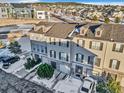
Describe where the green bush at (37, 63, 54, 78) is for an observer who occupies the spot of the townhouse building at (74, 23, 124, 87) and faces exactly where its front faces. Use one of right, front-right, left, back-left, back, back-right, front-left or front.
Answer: front-right

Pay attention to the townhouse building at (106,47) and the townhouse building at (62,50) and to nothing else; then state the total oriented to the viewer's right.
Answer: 0

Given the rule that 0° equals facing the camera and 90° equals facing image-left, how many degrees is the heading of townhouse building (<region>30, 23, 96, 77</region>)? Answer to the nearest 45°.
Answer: approximately 45°

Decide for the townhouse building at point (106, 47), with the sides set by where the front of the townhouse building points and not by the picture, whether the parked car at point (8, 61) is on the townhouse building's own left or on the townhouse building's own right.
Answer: on the townhouse building's own right
